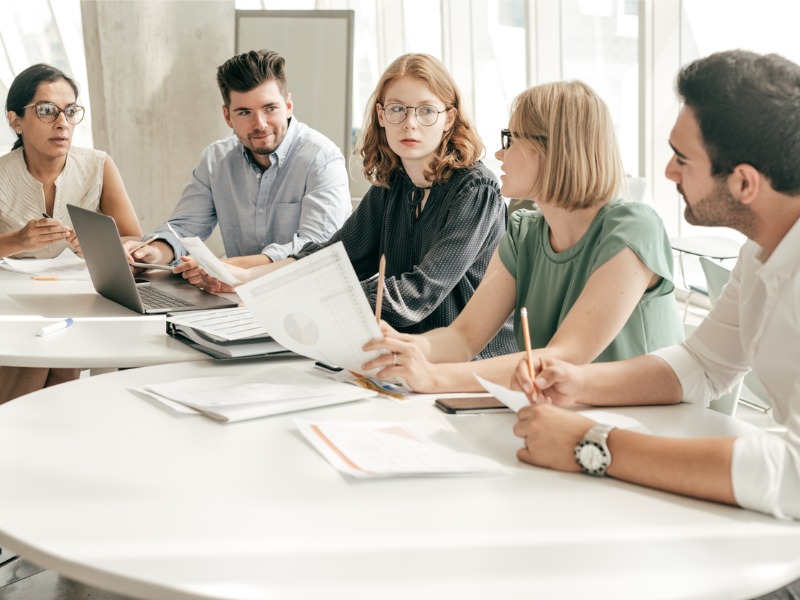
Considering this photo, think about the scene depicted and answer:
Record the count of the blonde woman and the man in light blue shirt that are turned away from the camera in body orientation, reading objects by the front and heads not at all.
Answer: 0

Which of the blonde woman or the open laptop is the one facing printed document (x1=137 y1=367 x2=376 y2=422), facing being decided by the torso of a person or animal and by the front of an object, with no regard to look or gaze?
the blonde woman

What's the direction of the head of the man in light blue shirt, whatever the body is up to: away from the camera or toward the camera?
toward the camera

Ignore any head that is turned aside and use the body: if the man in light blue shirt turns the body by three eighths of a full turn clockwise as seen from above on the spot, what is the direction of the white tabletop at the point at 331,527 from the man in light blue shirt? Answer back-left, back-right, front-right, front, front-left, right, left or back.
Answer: back

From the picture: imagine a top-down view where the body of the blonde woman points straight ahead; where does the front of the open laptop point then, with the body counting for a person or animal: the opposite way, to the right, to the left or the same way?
the opposite way

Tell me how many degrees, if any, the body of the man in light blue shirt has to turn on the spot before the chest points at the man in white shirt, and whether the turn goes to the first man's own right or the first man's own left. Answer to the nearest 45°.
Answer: approximately 45° to the first man's own left

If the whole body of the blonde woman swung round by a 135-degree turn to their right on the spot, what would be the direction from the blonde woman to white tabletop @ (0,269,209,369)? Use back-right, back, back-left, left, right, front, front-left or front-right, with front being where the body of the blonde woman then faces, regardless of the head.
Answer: left

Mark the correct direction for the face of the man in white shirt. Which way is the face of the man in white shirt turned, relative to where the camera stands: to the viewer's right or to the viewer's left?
to the viewer's left

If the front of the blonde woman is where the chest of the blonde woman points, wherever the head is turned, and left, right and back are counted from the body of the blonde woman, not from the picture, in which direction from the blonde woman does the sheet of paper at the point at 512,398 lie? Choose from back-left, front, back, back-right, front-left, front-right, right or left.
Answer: front-left

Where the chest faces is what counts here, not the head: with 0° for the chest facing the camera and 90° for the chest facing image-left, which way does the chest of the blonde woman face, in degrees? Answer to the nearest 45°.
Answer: approximately 45°
